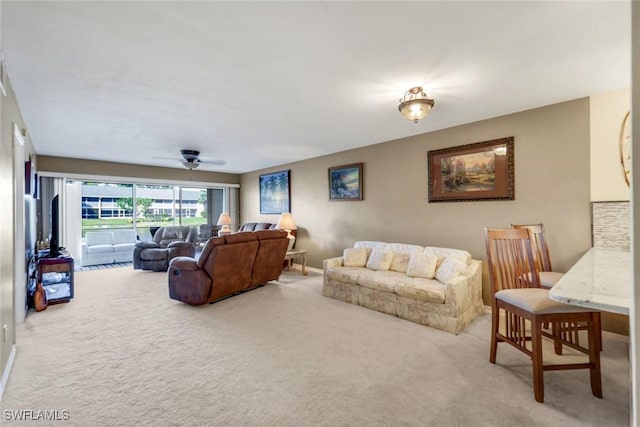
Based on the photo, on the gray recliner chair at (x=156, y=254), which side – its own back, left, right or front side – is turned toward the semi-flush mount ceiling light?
left

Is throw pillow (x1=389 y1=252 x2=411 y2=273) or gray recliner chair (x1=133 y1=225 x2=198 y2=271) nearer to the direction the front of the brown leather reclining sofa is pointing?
the gray recliner chair

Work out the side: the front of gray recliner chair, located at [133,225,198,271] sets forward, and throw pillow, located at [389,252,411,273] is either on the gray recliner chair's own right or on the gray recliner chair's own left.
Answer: on the gray recliner chair's own left

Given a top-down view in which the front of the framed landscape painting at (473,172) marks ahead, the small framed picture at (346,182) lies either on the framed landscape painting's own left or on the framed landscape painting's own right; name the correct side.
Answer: on the framed landscape painting's own right

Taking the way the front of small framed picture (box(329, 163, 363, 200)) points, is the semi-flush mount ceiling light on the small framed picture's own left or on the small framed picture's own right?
on the small framed picture's own left

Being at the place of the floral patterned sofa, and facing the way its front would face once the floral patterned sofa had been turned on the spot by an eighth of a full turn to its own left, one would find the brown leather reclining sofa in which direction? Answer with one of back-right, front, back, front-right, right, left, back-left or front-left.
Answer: right

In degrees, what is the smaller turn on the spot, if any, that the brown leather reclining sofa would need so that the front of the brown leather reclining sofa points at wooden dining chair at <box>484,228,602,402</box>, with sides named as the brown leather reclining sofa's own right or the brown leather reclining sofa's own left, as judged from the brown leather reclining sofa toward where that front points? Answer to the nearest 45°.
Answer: approximately 180°

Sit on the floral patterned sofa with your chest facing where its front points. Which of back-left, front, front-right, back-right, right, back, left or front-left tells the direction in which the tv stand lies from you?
front-right

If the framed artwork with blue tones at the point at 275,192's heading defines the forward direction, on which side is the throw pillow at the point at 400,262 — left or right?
on its left

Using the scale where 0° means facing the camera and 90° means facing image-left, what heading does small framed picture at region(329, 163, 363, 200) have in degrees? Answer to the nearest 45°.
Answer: approximately 45°

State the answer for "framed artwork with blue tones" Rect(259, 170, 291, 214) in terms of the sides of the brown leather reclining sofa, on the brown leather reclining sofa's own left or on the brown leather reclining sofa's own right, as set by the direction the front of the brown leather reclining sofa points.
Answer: on the brown leather reclining sofa's own right

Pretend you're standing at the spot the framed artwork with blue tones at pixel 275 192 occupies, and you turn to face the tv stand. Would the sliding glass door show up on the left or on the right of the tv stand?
right
